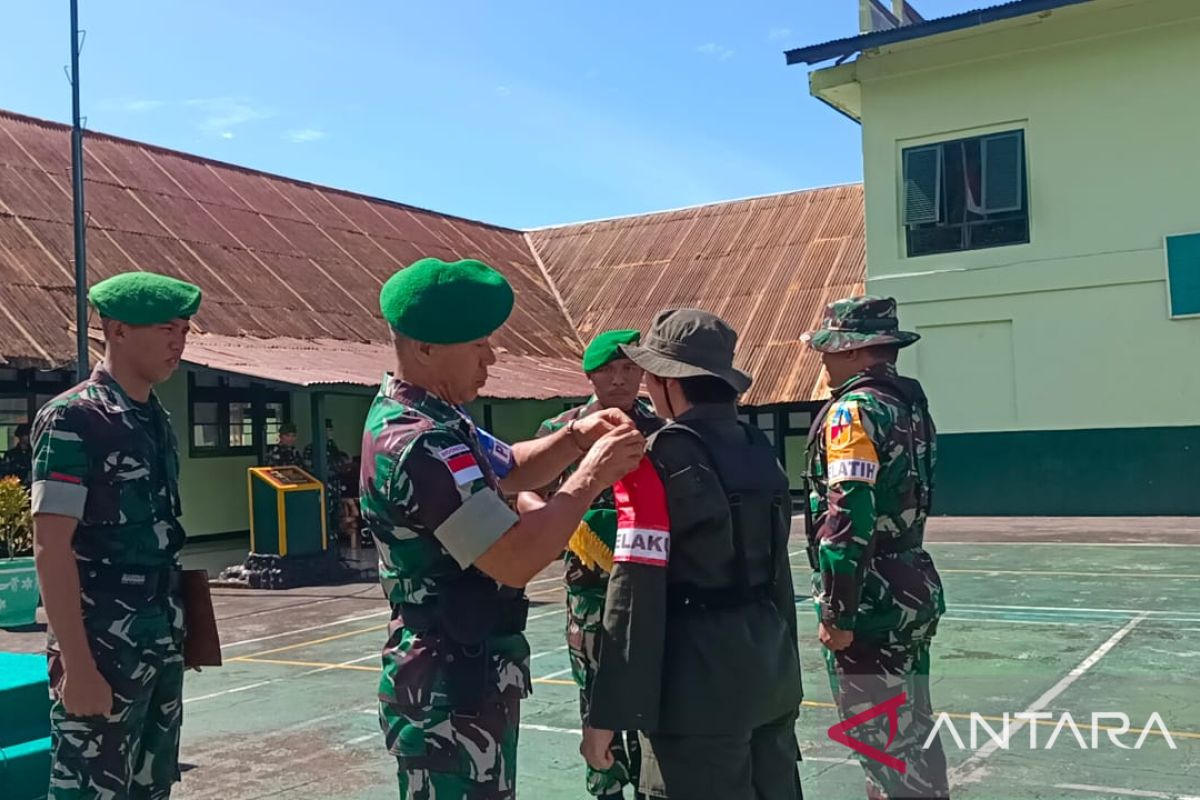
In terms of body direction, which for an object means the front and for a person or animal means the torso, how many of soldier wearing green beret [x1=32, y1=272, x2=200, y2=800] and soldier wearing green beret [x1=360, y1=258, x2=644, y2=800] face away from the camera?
0

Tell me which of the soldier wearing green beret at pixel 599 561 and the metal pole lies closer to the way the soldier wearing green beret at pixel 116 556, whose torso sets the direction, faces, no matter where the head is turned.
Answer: the soldier wearing green beret

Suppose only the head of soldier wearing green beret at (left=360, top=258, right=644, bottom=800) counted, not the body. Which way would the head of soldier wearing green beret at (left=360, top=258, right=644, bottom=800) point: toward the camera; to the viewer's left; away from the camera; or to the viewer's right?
to the viewer's right

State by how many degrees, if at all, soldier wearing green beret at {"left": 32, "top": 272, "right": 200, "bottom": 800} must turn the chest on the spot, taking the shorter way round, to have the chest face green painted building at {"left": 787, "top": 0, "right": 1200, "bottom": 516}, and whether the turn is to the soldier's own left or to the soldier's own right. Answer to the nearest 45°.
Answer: approximately 90° to the soldier's own left

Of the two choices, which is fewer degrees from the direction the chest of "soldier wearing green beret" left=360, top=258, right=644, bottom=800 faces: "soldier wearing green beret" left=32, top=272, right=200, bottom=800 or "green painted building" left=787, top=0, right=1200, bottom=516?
the green painted building

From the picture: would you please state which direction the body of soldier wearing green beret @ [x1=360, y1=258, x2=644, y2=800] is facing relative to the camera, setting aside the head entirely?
to the viewer's right

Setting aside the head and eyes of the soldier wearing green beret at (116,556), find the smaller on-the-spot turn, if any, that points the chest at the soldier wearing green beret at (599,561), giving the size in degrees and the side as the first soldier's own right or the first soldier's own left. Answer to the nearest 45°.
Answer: approximately 45° to the first soldier's own left

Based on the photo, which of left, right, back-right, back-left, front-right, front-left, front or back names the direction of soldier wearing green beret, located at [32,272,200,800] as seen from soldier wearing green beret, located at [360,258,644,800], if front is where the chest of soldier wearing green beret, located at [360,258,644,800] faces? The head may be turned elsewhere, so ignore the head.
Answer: back-left

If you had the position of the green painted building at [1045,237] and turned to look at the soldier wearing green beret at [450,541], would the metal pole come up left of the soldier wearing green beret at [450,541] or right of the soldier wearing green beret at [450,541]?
right

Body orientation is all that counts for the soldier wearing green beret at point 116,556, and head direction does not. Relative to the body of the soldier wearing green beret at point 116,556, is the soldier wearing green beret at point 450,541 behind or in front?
in front
